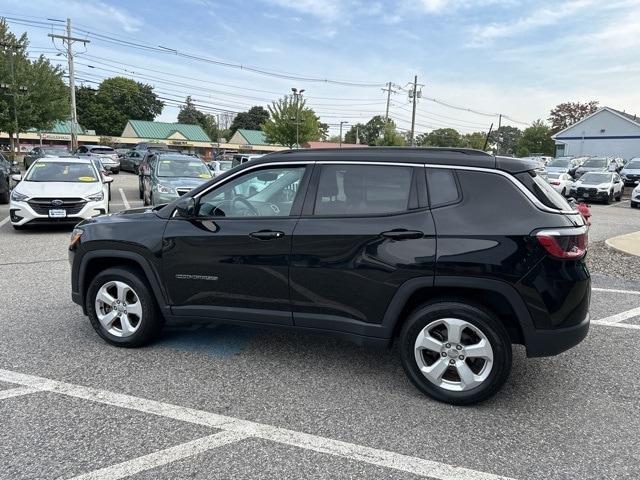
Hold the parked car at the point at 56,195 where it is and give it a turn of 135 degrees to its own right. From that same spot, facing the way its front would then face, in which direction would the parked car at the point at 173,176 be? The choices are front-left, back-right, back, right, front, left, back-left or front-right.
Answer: right

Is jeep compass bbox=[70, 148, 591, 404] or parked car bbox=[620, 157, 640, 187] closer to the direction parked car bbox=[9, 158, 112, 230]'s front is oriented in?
the jeep compass

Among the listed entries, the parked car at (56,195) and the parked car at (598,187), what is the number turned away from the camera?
0

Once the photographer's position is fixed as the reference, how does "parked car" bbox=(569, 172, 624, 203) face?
facing the viewer and to the left of the viewer

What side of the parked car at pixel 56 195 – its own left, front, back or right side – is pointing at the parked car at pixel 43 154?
back

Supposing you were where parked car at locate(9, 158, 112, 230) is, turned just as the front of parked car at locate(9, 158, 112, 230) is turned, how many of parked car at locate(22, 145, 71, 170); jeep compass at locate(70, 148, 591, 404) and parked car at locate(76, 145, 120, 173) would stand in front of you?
1

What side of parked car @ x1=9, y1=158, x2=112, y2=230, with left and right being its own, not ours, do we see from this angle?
front

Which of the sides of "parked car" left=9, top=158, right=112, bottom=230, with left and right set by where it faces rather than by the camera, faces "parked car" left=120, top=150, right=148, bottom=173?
back

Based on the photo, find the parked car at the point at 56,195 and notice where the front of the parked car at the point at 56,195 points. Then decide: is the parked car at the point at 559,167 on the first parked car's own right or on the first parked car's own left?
on the first parked car's own left

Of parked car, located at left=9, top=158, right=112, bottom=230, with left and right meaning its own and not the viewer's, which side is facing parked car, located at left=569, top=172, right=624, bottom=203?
left

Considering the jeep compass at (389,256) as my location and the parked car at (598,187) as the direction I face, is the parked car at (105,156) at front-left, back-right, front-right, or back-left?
front-left

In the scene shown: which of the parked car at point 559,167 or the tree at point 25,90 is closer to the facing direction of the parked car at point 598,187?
the tree

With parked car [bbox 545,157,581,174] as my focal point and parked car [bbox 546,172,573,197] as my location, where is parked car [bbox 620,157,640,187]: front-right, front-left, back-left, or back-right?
front-right

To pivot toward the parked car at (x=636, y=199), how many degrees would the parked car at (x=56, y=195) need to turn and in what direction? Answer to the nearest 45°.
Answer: approximately 90° to its left

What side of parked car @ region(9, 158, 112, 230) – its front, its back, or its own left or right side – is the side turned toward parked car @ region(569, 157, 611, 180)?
left

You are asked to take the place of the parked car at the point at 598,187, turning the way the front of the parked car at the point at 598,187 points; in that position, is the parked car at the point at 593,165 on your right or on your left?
on your right
